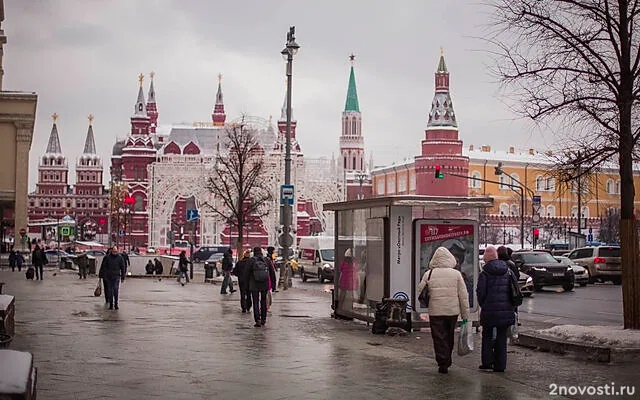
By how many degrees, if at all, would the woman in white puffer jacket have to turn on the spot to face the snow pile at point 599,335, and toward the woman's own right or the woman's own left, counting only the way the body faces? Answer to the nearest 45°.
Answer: approximately 45° to the woman's own right

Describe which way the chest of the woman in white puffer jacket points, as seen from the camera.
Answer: away from the camera

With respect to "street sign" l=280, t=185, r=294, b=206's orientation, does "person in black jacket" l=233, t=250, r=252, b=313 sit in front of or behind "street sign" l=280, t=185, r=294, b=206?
in front

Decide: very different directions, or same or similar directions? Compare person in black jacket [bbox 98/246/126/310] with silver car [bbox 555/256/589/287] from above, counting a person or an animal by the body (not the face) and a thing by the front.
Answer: same or similar directions

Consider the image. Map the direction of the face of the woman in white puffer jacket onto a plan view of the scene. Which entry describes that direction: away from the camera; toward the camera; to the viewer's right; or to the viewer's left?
away from the camera

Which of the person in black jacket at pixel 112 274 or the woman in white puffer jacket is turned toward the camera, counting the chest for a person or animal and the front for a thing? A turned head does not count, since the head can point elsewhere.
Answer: the person in black jacket

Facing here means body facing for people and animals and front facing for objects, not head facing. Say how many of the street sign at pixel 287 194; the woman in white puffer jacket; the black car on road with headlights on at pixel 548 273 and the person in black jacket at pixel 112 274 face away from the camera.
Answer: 1

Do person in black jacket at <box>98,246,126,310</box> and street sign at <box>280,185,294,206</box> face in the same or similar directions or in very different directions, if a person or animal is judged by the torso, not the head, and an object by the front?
same or similar directions

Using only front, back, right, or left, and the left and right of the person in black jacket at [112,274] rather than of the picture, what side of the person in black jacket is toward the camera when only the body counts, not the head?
front

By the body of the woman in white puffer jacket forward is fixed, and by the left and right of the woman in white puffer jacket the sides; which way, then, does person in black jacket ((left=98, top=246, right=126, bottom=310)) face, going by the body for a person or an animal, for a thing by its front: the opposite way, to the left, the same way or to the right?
the opposite way

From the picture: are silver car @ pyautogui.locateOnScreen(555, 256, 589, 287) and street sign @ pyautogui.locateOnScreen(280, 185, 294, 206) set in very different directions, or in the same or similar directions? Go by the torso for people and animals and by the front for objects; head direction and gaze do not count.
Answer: same or similar directions

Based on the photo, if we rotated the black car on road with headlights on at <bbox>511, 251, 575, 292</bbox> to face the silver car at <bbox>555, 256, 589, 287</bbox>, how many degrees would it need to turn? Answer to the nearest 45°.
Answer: approximately 135° to its left

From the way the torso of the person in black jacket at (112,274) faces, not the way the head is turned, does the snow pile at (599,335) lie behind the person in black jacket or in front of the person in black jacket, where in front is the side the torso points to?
in front

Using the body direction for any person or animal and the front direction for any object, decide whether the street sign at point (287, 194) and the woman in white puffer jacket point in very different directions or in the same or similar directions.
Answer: very different directions

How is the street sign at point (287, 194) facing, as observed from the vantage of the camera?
facing the viewer

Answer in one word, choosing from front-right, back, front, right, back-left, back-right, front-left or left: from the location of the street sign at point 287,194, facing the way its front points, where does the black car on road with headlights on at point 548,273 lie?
left

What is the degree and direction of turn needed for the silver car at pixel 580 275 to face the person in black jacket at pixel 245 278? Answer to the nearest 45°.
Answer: approximately 45° to its right
